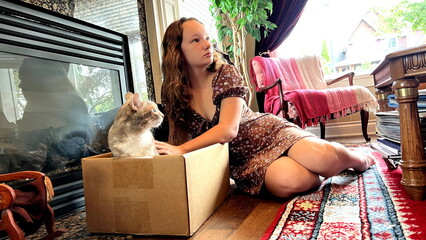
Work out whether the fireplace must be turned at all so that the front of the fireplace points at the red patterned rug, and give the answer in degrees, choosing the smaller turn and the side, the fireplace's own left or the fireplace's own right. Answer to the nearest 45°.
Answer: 0° — it already faces it

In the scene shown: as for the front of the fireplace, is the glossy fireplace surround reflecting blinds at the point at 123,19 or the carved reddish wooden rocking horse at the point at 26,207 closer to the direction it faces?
the carved reddish wooden rocking horse

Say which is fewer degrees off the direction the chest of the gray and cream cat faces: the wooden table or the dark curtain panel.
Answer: the wooden table

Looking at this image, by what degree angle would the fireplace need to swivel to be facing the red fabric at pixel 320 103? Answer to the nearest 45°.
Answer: approximately 45° to its left

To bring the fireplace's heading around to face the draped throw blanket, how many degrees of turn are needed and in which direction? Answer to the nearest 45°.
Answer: approximately 45° to its left

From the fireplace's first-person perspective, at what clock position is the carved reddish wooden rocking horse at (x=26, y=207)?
The carved reddish wooden rocking horse is roughly at 2 o'clock from the fireplace.
